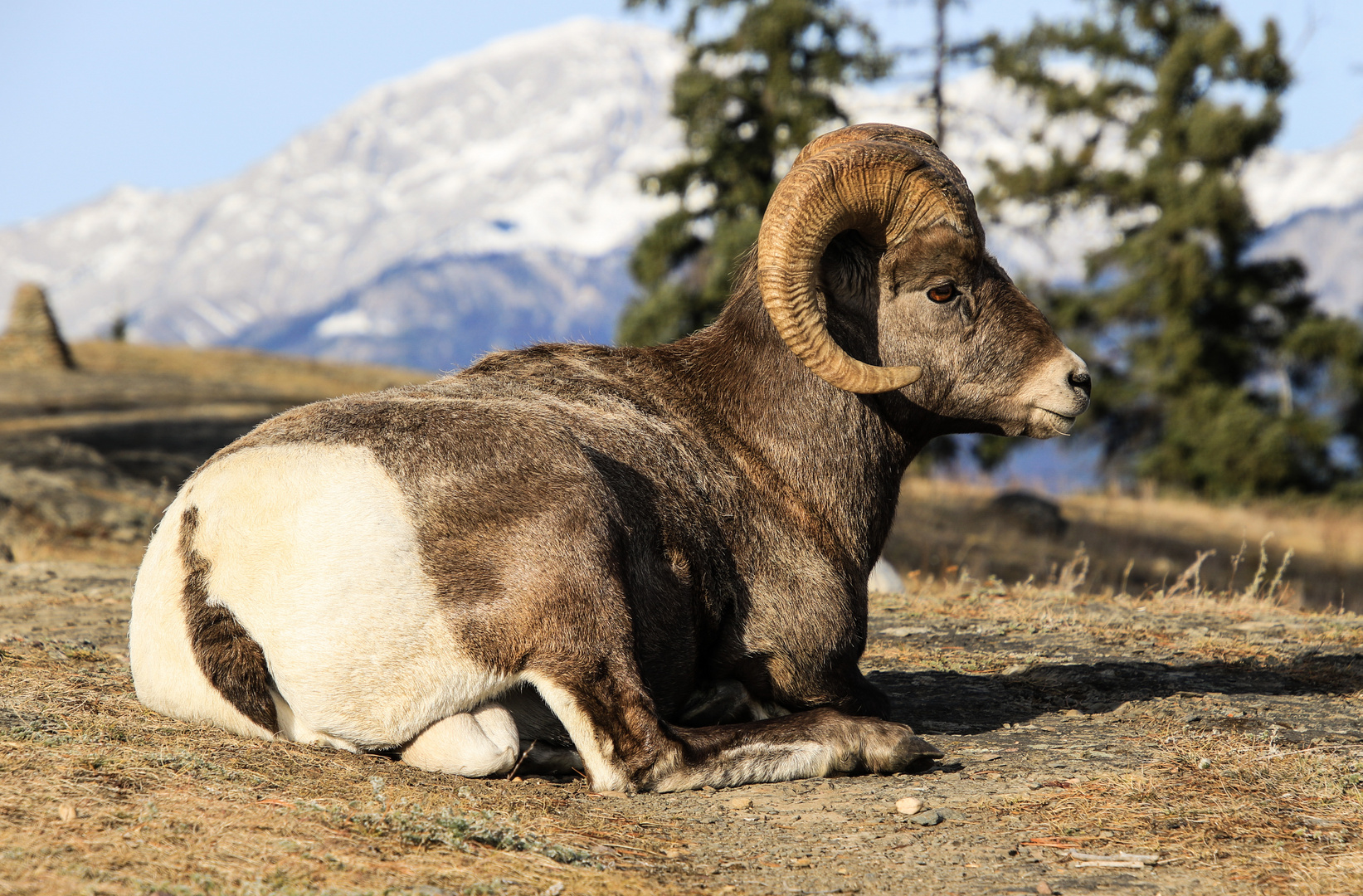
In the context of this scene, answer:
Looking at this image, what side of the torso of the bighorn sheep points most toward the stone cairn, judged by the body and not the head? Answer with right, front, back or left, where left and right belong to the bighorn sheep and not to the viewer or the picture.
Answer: left

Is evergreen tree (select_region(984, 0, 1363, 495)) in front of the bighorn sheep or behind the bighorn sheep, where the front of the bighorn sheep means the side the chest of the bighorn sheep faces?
in front

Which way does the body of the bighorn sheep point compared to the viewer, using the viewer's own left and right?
facing away from the viewer and to the right of the viewer

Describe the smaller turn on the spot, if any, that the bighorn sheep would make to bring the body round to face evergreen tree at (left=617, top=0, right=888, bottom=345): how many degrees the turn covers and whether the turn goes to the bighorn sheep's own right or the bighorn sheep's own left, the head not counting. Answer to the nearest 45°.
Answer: approximately 45° to the bighorn sheep's own left

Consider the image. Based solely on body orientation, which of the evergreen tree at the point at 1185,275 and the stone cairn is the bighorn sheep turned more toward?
the evergreen tree

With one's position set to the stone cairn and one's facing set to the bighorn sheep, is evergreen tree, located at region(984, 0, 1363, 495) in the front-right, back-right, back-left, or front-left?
front-left
